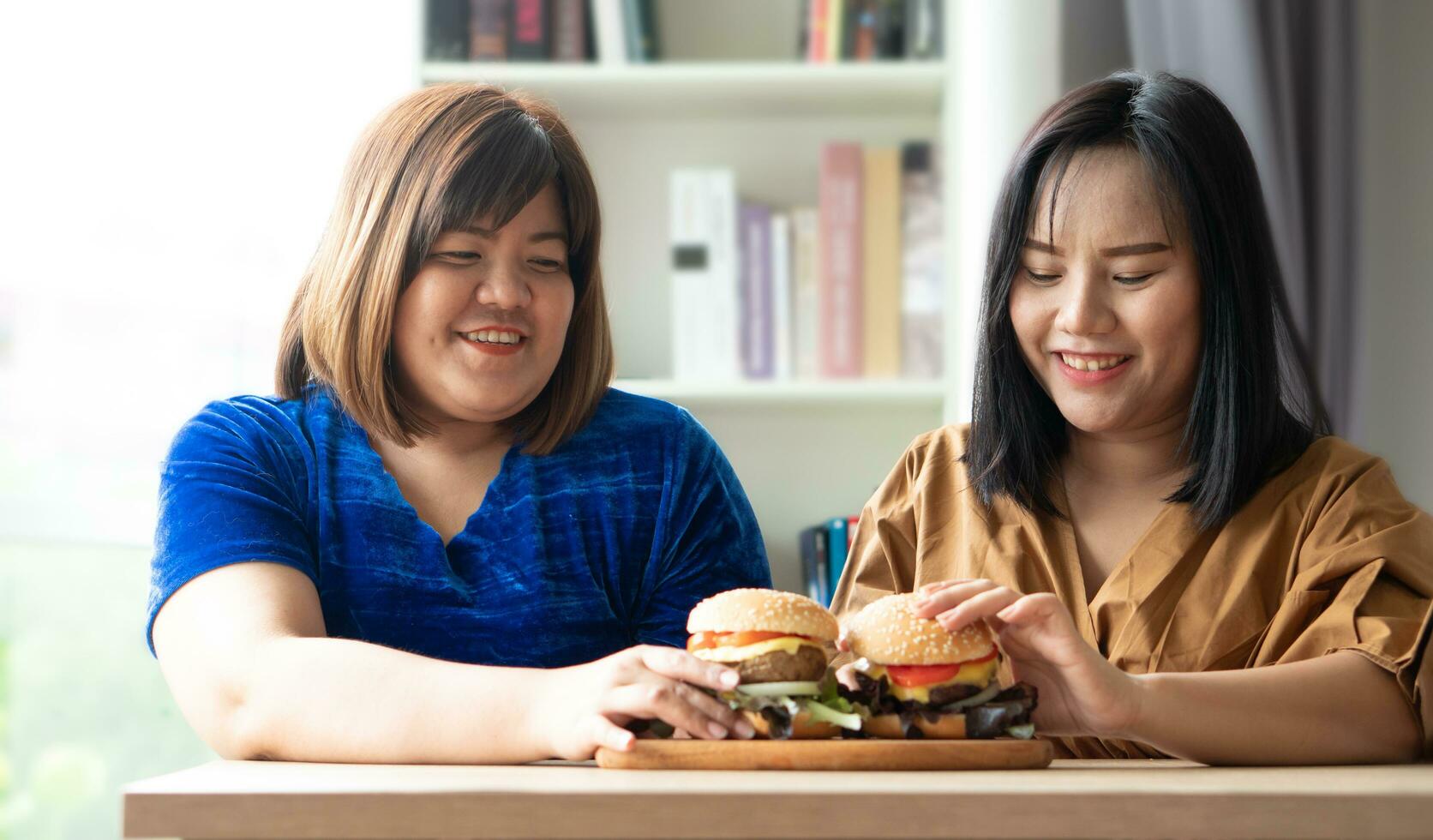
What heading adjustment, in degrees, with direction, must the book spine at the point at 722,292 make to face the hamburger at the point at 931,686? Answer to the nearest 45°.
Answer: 0° — it already faces it

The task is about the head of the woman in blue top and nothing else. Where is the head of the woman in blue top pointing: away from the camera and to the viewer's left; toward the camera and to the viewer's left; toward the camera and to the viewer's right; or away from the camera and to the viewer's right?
toward the camera and to the viewer's right

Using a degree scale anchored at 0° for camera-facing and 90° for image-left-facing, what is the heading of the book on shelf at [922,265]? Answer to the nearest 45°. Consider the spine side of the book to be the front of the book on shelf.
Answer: approximately 0°

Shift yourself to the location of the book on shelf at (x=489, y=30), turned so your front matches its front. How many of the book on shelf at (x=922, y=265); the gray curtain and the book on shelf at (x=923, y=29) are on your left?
3

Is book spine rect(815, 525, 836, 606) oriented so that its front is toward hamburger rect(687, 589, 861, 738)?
yes
